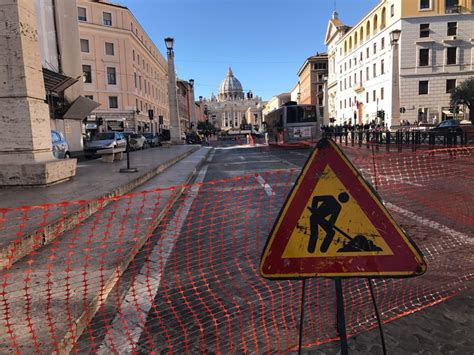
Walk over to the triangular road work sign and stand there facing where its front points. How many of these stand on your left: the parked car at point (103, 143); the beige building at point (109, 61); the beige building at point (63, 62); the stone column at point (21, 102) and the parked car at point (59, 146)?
0

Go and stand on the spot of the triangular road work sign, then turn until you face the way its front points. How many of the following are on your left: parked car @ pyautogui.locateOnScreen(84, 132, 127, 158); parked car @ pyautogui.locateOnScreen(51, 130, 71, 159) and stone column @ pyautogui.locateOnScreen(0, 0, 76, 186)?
0

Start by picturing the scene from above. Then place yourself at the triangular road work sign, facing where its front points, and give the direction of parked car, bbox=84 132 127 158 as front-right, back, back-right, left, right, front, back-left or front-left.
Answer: back-right

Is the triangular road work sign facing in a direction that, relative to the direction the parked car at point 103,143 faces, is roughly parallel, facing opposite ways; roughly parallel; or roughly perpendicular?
roughly parallel

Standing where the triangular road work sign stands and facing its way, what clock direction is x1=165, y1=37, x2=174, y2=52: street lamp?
The street lamp is roughly at 5 o'clock from the triangular road work sign.

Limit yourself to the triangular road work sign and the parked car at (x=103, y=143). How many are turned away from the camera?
0

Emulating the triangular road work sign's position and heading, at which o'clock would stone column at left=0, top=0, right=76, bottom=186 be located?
The stone column is roughly at 4 o'clock from the triangular road work sign.

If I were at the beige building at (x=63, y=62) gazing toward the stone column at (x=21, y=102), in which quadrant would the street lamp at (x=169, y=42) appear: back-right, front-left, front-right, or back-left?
back-left

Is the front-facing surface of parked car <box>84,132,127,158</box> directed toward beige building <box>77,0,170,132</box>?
no

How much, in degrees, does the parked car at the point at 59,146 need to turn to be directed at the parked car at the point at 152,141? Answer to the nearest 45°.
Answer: approximately 135° to its left

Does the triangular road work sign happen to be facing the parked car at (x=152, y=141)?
no

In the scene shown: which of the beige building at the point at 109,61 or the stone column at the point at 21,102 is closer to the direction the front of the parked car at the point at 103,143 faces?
the stone column

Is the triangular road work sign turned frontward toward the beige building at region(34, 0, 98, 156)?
no

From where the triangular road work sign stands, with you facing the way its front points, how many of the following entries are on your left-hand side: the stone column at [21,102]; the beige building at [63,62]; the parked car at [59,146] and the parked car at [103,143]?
0

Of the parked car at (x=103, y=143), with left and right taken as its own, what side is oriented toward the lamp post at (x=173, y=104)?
back

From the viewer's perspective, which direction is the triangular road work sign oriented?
toward the camera
